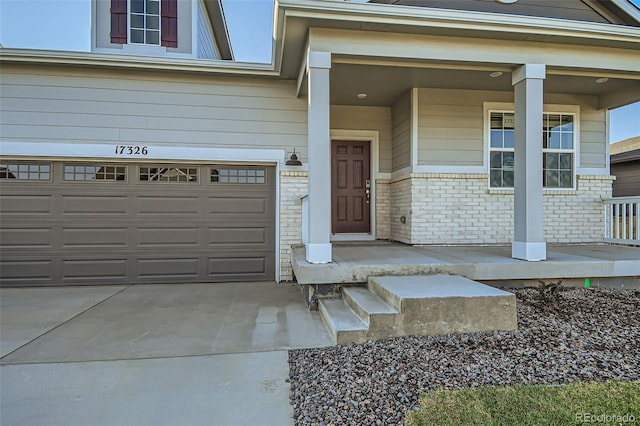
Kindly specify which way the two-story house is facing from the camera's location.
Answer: facing the viewer
